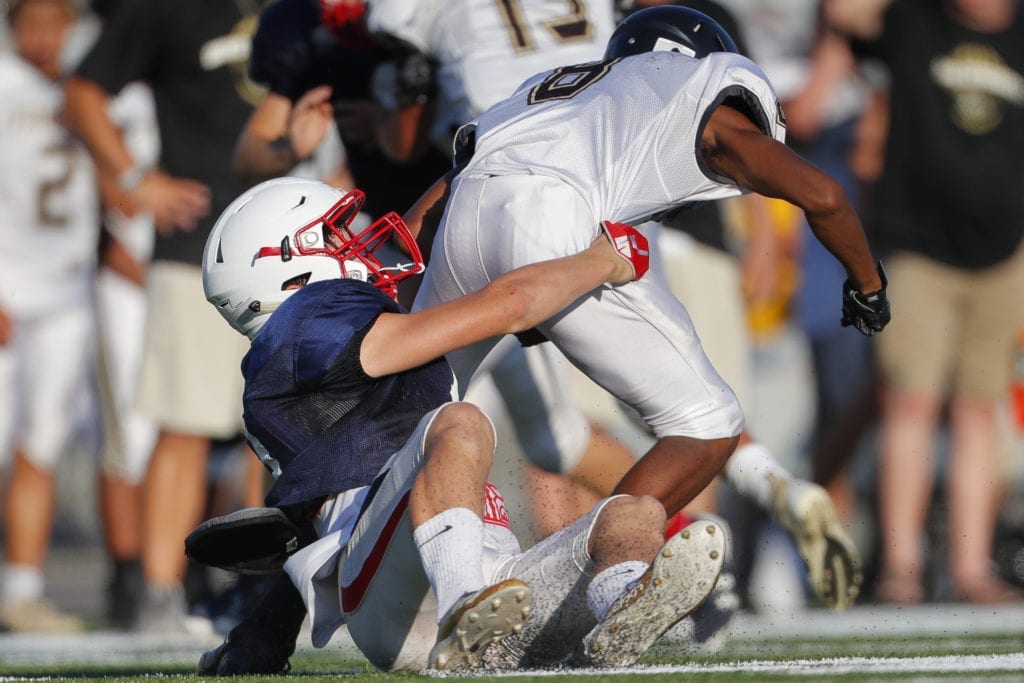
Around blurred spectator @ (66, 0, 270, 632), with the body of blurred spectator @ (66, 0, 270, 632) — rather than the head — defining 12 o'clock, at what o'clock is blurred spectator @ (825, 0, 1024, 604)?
blurred spectator @ (825, 0, 1024, 604) is roughly at 11 o'clock from blurred spectator @ (66, 0, 270, 632).

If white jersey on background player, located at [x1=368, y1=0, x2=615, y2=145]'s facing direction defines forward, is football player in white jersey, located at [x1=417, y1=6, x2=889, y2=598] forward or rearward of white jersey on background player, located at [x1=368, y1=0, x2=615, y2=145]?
rearward

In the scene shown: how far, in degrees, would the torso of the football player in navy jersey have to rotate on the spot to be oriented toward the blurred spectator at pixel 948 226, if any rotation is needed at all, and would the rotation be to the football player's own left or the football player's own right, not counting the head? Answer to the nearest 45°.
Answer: approximately 45° to the football player's own left

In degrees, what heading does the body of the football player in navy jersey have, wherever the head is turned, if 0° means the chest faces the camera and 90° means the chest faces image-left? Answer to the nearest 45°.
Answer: approximately 270°

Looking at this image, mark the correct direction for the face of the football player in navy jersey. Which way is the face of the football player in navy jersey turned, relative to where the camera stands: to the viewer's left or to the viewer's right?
to the viewer's right

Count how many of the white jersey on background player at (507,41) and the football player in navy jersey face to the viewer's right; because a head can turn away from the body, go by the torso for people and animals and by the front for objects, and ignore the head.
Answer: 1
